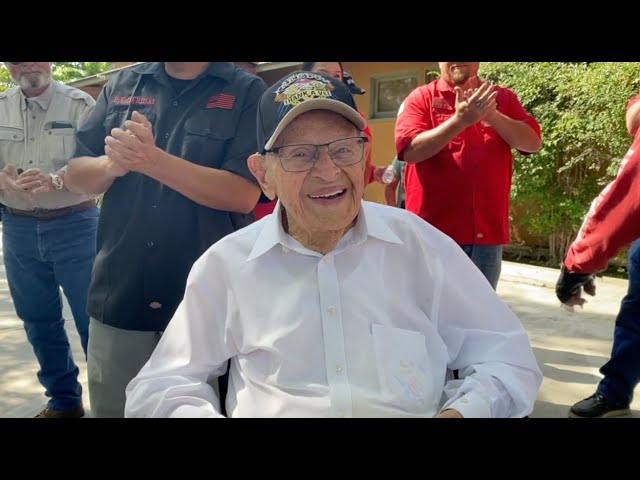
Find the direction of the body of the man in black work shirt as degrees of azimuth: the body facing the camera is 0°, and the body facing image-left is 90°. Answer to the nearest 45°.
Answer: approximately 0°

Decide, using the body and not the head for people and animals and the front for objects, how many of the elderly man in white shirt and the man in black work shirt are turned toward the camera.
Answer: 2

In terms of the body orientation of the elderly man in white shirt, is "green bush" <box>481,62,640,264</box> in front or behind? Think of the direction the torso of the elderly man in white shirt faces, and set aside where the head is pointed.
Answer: behind

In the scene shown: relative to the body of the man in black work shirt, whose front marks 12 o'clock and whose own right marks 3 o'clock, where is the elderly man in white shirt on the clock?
The elderly man in white shirt is roughly at 11 o'clock from the man in black work shirt.

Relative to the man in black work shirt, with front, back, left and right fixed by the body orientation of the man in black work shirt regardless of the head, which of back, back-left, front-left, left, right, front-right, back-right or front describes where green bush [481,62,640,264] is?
back-left
